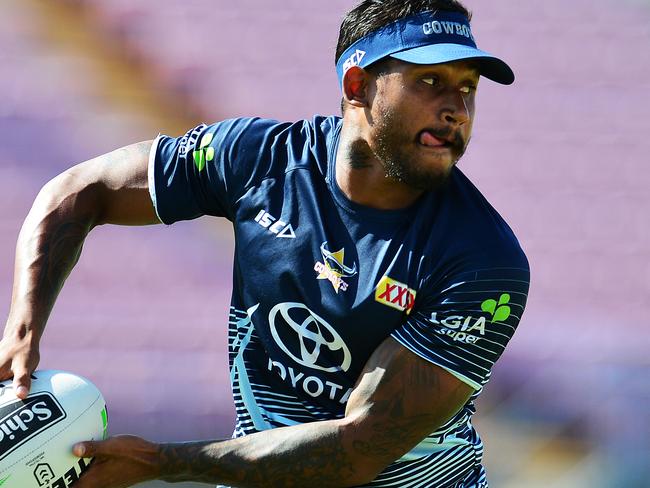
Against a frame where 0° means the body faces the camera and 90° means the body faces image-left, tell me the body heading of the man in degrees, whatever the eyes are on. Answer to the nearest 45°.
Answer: approximately 0°
